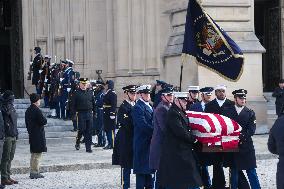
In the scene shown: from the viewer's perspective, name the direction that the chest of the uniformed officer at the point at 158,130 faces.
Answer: to the viewer's right

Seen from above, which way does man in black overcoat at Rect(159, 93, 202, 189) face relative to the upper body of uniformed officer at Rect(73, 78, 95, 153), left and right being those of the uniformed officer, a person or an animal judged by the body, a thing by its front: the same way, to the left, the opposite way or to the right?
to the left

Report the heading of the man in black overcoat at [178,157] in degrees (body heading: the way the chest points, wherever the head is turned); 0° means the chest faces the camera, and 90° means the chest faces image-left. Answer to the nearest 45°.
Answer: approximately 270°

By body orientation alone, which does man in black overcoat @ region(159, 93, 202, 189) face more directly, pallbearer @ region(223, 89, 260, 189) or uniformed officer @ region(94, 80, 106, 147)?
the pallbearer

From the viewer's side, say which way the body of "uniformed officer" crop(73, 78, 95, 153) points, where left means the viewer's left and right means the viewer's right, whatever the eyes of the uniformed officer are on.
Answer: facing the viewer

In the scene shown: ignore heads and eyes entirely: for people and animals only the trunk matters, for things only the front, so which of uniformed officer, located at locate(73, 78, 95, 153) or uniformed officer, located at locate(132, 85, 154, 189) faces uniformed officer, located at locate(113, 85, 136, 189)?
uniformed officer, located at locate(73, 78, 95, 153)

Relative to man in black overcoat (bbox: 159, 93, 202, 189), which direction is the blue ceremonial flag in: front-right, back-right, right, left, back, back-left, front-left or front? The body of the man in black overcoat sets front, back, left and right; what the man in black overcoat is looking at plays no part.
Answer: left

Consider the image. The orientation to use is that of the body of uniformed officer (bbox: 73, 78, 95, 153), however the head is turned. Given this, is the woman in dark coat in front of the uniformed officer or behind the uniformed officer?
in front
